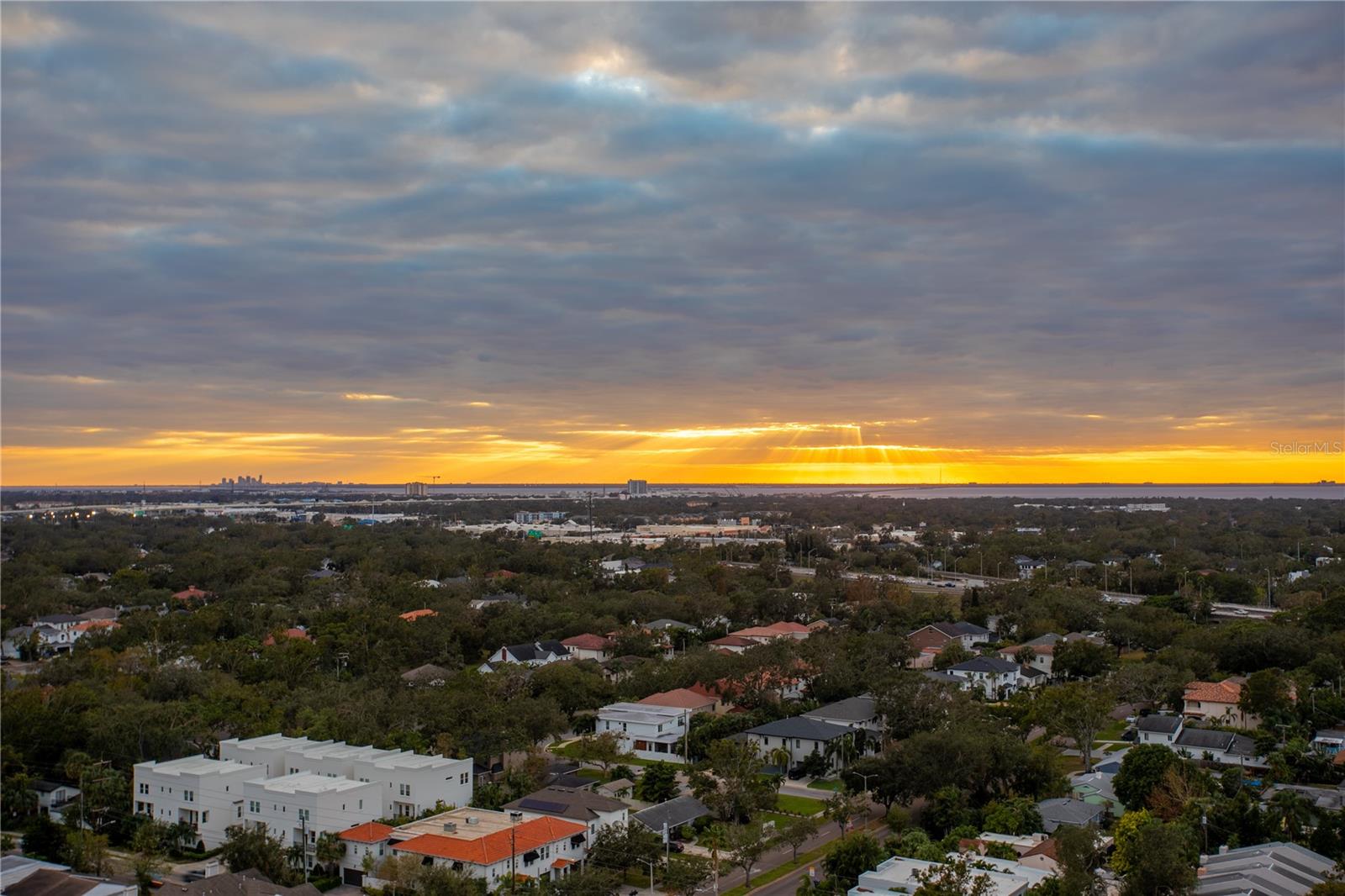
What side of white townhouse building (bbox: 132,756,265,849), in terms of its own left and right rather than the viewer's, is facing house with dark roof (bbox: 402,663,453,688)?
back

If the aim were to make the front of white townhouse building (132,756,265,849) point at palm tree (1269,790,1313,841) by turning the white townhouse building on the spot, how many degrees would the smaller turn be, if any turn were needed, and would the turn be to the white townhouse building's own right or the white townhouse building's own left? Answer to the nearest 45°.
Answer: approximately 90° to the white townhouse building's own left

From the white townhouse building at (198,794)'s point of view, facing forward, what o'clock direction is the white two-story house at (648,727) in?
The white two-story house is roughly at 7 o'clock from the white townhouse building.

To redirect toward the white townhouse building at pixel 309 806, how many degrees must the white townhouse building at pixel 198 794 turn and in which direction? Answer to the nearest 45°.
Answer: approximately 90° to its left

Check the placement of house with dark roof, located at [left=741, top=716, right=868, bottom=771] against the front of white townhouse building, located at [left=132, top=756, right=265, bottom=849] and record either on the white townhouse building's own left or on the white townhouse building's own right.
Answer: on the white townhouse building's own left

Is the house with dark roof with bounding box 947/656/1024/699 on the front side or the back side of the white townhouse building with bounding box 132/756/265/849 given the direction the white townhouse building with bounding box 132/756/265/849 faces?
on the back side

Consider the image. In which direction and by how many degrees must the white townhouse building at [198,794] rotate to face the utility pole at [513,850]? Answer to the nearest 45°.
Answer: approximately 90° to its left

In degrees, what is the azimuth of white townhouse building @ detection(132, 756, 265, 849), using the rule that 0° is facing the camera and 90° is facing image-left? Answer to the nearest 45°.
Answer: approximately 45°

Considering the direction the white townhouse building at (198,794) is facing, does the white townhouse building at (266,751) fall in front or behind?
behind

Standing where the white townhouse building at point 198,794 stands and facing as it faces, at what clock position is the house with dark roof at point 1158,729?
The house with dark roof is roughly at 8 o'clock from the white townhouse building.
